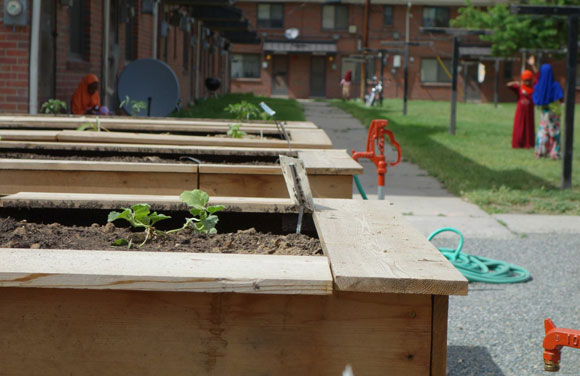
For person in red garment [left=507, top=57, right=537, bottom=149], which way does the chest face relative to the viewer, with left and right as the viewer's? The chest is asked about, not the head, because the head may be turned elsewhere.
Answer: facing the viewer

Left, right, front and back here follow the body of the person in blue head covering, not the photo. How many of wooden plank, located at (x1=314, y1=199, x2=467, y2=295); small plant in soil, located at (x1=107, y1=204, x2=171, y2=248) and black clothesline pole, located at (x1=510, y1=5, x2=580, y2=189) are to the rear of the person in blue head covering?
3

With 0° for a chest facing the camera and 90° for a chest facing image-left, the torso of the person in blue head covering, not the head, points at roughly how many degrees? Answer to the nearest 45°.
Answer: approximately 180°

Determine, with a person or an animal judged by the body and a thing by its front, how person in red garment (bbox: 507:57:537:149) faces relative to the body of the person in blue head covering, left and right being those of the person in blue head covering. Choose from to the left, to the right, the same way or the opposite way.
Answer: the opposite way

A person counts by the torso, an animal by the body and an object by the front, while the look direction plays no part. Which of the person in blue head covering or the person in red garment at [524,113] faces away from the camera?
the person in blue head covering

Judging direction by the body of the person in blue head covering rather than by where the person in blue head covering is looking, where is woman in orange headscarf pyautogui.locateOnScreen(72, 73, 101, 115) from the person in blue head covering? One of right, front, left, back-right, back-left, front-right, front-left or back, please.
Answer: back-left

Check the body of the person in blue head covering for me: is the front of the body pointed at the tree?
yes

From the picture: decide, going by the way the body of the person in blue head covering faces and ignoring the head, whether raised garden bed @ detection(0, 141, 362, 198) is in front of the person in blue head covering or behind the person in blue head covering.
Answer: behind

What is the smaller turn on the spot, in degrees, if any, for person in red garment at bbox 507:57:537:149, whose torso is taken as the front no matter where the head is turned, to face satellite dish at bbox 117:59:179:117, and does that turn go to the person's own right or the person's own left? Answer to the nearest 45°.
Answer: approximately 45° to the person's own right

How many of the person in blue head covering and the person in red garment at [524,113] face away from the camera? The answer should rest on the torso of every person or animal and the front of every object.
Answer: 1

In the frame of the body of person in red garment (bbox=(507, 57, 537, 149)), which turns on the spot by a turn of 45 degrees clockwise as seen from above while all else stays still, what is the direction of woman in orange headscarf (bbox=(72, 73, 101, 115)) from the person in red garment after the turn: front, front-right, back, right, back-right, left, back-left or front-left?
front

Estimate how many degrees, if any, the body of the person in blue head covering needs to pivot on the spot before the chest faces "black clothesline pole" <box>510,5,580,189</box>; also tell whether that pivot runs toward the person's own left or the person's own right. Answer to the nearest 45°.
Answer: approximately 180°

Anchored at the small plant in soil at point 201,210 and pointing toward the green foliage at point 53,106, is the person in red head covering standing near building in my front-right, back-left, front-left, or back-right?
front-right

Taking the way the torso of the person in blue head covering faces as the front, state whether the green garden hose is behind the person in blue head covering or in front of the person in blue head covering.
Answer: behind

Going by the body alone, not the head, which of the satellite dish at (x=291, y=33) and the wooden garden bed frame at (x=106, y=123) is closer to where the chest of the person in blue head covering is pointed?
the satellite dish
